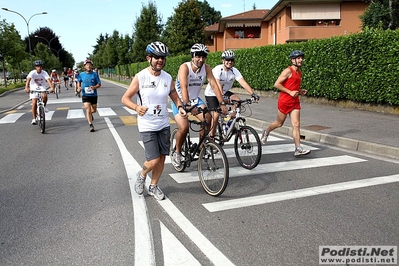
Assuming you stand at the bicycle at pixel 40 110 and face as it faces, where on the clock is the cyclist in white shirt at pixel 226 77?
The cyclist in white shirt is roughly at 11 o'clock from the bicycle.

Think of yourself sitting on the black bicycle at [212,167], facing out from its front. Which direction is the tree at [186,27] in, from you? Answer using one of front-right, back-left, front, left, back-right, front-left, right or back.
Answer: back-left

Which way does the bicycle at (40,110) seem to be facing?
toward the camera

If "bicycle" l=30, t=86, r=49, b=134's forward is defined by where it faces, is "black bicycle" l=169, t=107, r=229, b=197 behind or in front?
in front

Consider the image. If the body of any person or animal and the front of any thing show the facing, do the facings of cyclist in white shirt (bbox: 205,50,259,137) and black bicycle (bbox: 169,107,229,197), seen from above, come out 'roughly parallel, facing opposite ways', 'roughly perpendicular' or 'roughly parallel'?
roughly parallel

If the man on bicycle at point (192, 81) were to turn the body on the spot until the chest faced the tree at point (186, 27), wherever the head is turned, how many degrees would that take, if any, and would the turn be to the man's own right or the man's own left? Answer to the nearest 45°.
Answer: approximately 135° to the man's own left

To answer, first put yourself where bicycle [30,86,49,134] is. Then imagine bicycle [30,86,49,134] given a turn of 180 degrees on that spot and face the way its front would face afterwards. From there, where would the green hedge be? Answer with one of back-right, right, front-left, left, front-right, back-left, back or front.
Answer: right

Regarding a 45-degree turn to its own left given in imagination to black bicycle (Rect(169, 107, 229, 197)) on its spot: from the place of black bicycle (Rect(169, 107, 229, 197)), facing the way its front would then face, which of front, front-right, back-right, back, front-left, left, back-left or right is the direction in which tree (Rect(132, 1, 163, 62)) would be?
left

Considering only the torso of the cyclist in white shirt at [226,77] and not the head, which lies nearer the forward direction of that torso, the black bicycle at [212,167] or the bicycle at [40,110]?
the black bicycle

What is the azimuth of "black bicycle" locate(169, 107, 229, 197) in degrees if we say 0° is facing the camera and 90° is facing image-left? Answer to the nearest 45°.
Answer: approximately 315°

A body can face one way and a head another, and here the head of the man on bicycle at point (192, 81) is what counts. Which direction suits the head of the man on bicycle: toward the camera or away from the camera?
toward the camera

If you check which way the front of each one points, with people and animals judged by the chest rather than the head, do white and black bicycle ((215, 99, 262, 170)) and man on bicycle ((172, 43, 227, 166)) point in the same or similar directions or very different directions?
same or similar directions

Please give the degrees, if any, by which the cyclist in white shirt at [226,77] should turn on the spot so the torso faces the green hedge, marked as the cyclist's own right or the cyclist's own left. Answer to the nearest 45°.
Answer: approximately 90° to the cyclist's own left

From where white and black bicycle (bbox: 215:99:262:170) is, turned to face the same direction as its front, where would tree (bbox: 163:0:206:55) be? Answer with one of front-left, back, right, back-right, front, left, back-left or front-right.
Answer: back-left

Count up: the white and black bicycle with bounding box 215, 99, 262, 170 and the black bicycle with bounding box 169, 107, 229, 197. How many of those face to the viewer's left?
0
